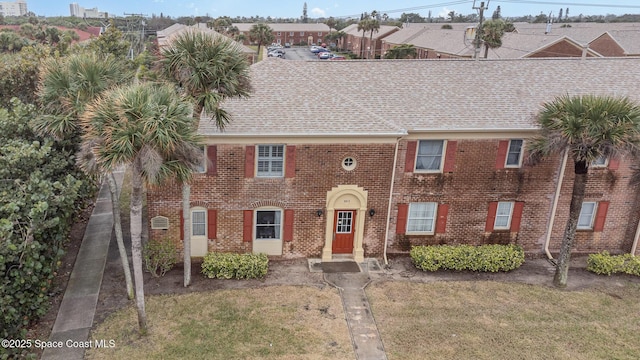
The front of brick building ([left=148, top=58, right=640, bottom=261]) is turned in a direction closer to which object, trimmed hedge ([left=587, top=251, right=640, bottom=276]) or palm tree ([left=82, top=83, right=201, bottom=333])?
the palm tree

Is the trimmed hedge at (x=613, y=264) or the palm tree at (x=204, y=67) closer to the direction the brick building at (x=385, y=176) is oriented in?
the palm tree

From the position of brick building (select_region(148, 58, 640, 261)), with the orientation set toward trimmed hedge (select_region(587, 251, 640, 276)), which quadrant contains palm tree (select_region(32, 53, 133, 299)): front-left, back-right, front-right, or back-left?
back-right

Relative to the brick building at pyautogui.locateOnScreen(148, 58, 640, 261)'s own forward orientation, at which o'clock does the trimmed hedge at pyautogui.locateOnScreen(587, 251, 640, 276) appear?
The trimmed hedge is roughly at 9 o'clock from the brick building.

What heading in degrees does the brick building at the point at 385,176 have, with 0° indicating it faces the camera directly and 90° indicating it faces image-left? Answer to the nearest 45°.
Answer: approximately 0°

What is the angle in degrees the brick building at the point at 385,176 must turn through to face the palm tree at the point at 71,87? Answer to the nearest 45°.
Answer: approximately 45° to its right

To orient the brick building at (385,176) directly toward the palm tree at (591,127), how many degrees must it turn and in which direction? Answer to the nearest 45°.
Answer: approximately 90° to its left

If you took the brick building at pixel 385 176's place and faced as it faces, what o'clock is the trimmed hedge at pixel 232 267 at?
The trimmed hedge is roughly at 2 o'clock from the brick building.

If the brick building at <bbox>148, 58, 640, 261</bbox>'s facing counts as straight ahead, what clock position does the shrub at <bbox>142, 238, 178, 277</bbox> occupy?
The shrub is roughly at 2 o'clock from the brick building.

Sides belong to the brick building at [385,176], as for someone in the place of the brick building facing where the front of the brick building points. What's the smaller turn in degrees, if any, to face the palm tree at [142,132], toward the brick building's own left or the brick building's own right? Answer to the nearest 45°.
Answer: approximately 45° to the brick building's own right
